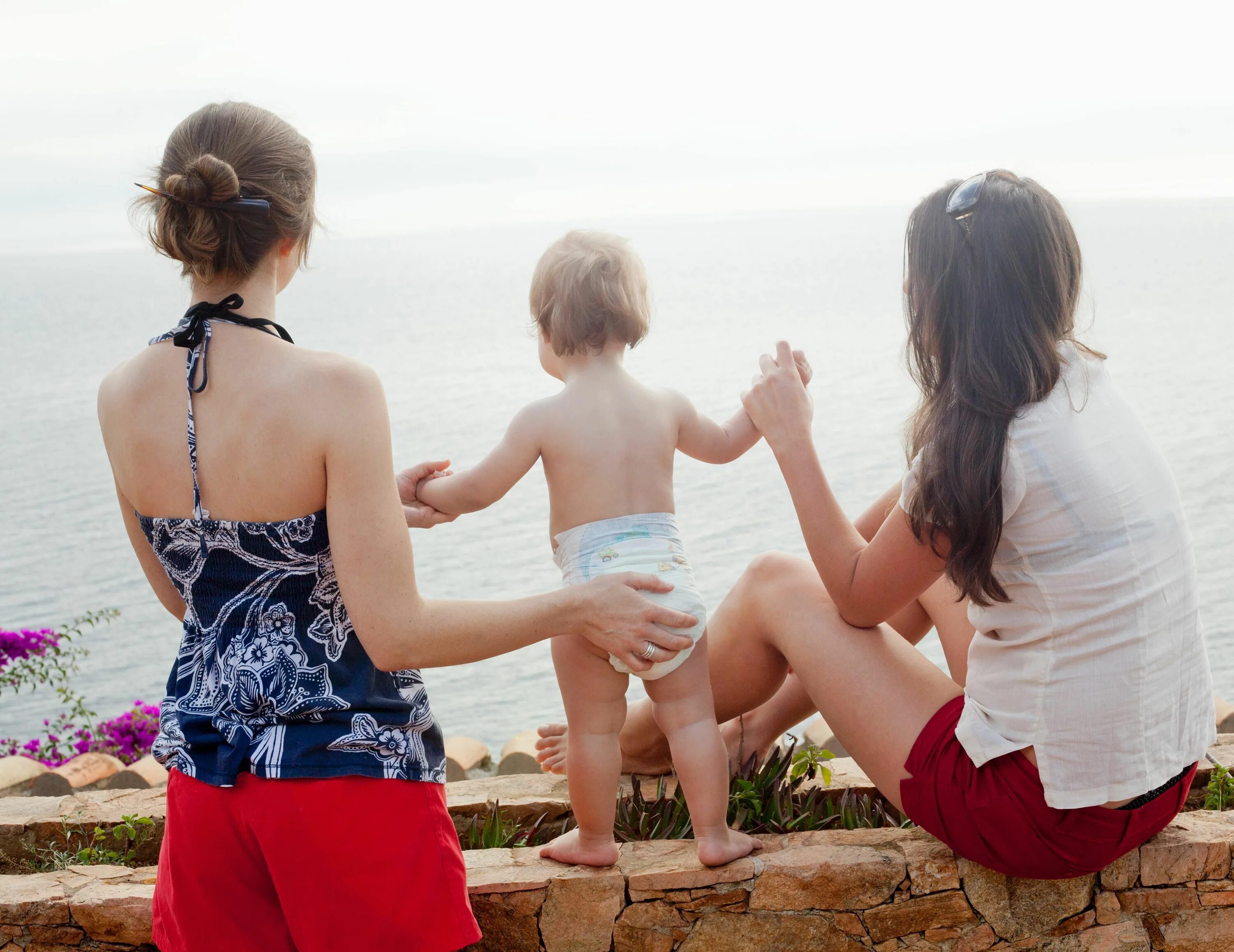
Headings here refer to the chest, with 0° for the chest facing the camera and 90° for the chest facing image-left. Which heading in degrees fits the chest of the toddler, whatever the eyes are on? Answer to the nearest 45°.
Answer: approximately 180°

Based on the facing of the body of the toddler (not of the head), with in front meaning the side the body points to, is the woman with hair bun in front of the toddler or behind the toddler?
behind

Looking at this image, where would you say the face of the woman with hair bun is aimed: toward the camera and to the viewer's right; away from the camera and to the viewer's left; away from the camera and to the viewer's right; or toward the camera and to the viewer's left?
away from the camera and to the viewer's right

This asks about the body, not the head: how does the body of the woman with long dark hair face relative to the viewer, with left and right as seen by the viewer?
facing away from the viewer and to the left of the viewer

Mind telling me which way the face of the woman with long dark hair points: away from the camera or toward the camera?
away from the camera
